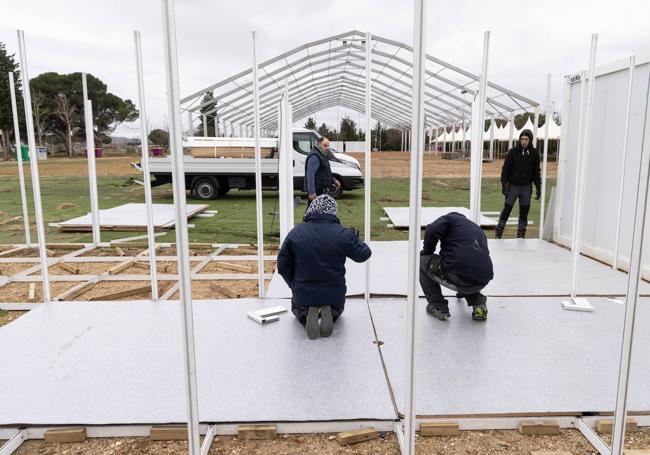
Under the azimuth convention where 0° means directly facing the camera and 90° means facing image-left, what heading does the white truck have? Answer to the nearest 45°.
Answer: approximately 270°

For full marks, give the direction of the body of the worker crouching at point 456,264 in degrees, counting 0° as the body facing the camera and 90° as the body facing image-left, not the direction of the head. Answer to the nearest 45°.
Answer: approximately 135°

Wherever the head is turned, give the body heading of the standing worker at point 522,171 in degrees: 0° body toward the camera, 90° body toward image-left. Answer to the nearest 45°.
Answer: approximately 0°

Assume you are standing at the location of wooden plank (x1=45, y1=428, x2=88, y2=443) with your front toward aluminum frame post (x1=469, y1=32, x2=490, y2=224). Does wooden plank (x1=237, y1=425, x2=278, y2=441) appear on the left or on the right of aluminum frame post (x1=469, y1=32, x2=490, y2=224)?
right

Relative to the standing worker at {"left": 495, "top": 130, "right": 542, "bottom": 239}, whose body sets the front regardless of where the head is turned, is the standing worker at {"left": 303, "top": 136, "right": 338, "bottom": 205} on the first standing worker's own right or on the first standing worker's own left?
on the first standing worker's own right

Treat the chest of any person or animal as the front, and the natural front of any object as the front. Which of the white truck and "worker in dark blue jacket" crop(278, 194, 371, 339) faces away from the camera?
the worker in dark blue jacket

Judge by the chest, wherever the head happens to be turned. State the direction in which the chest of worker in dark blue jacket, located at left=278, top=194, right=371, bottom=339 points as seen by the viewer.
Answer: away from the camera

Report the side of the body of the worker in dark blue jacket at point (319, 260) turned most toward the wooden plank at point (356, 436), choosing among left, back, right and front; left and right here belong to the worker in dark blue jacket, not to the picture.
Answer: back

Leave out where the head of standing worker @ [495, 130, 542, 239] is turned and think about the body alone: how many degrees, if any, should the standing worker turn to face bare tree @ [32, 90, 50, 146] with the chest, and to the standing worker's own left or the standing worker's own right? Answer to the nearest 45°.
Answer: approximately 90° to the standing worker's own right

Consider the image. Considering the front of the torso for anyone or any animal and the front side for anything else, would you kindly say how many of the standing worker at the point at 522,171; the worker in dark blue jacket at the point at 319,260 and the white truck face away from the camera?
1

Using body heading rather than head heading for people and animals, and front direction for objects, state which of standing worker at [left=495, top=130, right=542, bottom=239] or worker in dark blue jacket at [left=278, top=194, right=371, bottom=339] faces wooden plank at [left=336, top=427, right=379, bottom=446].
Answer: the standing worker

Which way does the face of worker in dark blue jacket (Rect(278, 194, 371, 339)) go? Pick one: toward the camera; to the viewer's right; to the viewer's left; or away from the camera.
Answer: away from the camera

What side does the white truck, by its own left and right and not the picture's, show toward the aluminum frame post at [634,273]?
right
